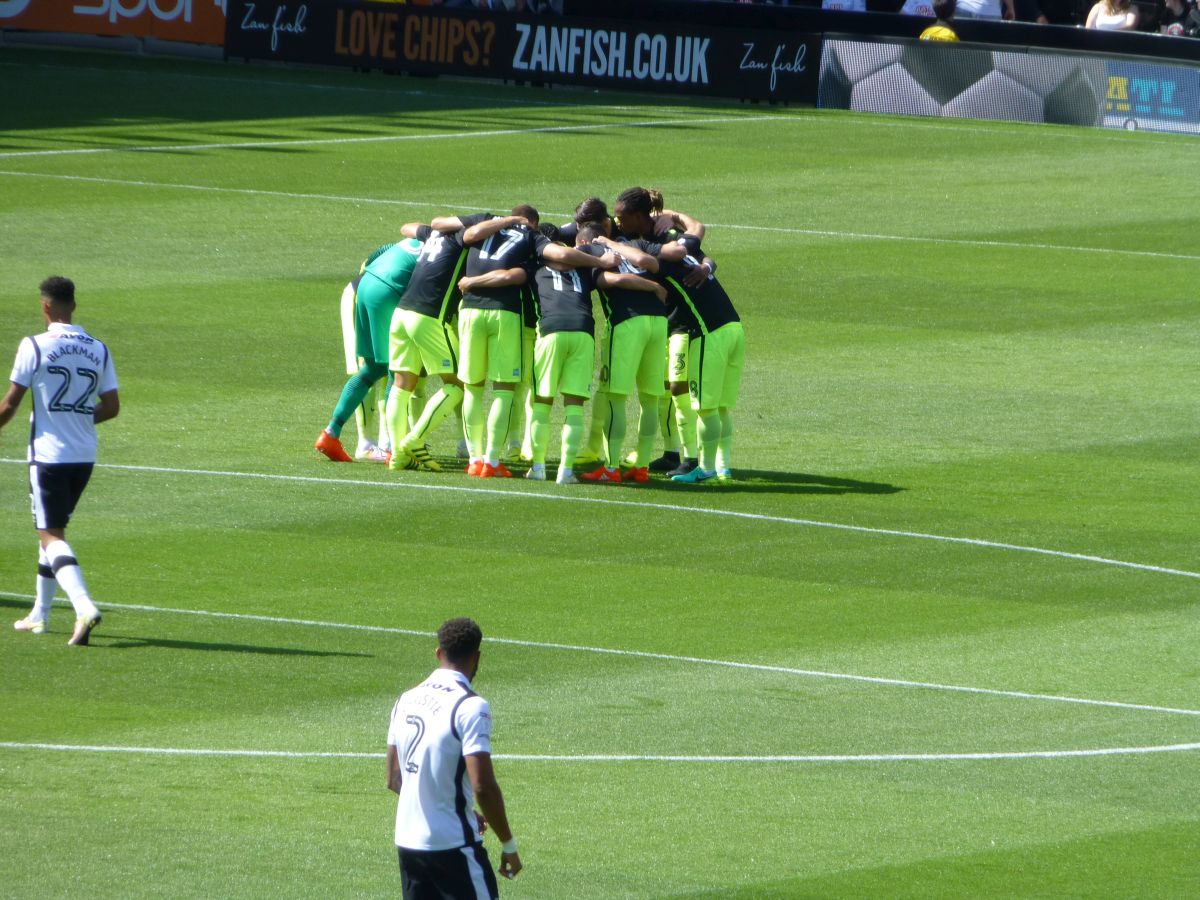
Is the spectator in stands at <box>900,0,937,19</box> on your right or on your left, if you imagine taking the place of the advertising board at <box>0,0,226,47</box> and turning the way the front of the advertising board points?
on your left

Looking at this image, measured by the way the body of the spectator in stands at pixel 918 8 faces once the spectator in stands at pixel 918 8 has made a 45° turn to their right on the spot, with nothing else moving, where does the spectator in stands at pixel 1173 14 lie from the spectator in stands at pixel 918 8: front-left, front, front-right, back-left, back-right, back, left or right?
back-left

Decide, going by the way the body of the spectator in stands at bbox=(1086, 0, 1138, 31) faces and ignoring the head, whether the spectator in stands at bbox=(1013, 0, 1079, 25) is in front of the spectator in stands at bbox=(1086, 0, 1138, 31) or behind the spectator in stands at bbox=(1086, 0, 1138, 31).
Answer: behind

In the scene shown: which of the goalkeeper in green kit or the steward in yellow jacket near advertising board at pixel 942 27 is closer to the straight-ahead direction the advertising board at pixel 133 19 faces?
the goalkeeper in green kit

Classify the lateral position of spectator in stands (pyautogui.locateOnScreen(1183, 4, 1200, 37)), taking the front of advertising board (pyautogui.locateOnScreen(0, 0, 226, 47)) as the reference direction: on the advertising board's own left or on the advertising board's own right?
on the advertising board's own left

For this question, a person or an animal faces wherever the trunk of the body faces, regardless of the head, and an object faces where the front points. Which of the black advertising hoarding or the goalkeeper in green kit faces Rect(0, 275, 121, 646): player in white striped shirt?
the black advertising hoarding

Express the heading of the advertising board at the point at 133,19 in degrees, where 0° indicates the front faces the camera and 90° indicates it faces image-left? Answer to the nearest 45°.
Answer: approximately 0°

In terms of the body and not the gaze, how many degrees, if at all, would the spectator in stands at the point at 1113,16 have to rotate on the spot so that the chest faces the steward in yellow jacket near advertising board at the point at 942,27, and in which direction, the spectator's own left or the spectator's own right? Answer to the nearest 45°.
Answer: approximately 90° to the spectator's own right

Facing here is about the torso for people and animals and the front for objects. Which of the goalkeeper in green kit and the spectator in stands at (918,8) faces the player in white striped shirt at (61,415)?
the spectator in stands

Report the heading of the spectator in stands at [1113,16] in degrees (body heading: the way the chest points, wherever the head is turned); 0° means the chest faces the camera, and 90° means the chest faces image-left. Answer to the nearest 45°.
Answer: approximately 0°

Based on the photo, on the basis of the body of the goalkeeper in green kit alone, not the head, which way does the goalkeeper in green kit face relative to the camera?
to the viewer's right

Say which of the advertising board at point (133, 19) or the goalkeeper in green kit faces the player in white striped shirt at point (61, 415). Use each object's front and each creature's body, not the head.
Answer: the advertising board
